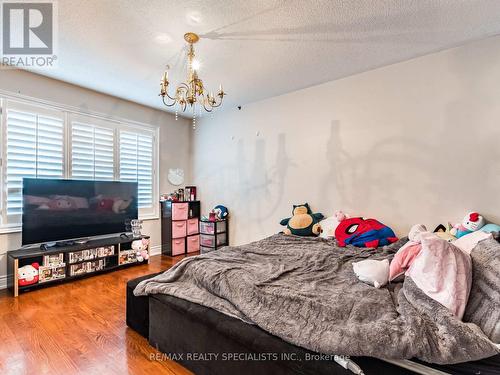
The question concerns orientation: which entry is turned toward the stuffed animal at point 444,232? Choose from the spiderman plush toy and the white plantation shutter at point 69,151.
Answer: the white plantation shutter

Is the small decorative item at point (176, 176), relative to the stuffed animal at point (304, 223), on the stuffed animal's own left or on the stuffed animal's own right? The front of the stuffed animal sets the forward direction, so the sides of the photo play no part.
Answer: on the stuffed animal's own right

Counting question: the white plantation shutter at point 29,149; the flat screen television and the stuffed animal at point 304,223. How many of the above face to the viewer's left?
0

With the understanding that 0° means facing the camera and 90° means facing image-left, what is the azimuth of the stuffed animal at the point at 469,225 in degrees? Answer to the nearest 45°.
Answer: approximately 45°

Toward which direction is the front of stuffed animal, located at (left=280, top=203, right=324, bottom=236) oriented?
toward the camera

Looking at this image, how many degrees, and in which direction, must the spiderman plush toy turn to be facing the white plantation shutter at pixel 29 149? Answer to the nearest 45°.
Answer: approximately 45° to its right

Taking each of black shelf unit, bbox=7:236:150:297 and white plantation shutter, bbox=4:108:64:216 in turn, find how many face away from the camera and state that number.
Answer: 0

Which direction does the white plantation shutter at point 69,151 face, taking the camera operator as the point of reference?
facing the viewer and to the right of the viewer

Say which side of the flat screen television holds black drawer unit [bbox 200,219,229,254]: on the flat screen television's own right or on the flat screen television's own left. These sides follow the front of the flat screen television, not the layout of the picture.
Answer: on the flat screen television's own left

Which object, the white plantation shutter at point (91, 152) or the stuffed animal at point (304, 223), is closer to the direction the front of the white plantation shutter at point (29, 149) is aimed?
the stuffed animal

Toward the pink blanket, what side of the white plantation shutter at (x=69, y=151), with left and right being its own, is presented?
front

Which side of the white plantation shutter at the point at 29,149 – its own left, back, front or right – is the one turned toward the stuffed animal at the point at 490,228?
front

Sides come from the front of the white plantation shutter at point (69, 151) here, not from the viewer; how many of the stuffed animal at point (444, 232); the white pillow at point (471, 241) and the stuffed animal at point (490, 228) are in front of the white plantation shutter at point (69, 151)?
3

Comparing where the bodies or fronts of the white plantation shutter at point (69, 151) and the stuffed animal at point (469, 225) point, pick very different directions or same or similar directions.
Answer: very different directions

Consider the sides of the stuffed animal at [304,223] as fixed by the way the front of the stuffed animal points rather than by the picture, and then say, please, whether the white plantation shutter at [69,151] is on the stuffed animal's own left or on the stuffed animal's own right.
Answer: on the stuffed animal's own right

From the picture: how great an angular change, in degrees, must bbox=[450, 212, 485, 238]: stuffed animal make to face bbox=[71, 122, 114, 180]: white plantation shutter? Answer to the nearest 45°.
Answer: approximately 45° to its right

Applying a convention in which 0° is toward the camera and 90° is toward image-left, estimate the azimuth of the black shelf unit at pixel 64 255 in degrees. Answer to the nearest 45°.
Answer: approximately 315°
